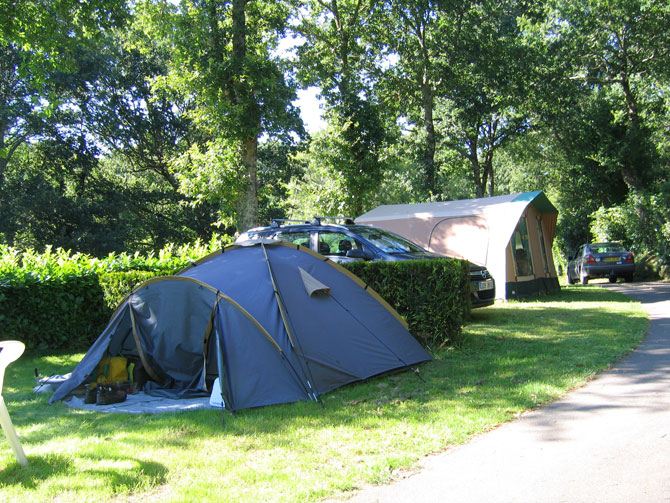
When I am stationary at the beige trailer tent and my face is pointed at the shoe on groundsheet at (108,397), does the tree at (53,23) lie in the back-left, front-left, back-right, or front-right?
front-right

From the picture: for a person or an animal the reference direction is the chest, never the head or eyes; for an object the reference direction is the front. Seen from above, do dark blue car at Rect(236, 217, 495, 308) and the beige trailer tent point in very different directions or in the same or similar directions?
same or similar directions

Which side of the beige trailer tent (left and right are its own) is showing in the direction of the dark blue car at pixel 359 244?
right

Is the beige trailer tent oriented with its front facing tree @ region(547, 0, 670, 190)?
no

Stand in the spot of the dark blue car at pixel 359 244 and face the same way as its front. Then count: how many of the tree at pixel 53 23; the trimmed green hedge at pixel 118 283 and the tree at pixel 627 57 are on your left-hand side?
1

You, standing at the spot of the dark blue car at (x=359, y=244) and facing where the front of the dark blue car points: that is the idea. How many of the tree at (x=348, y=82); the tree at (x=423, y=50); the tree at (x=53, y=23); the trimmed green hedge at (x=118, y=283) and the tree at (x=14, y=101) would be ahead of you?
0

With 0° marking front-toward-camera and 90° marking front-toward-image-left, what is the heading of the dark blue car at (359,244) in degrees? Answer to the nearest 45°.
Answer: approximately 315°

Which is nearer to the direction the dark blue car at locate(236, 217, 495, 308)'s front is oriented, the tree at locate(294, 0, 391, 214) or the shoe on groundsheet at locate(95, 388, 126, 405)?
the shoe on groundsheet

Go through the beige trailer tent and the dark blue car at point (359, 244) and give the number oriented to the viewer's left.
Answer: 0

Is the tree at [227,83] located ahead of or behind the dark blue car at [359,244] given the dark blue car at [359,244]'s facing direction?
behind

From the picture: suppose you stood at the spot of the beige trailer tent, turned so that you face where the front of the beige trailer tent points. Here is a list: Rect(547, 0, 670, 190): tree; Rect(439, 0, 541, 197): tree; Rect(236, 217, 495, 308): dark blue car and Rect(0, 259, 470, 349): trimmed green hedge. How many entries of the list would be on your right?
2

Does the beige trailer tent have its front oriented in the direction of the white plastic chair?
no

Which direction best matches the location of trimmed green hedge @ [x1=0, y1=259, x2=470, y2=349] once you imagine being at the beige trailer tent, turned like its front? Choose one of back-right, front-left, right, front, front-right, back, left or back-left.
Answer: right
